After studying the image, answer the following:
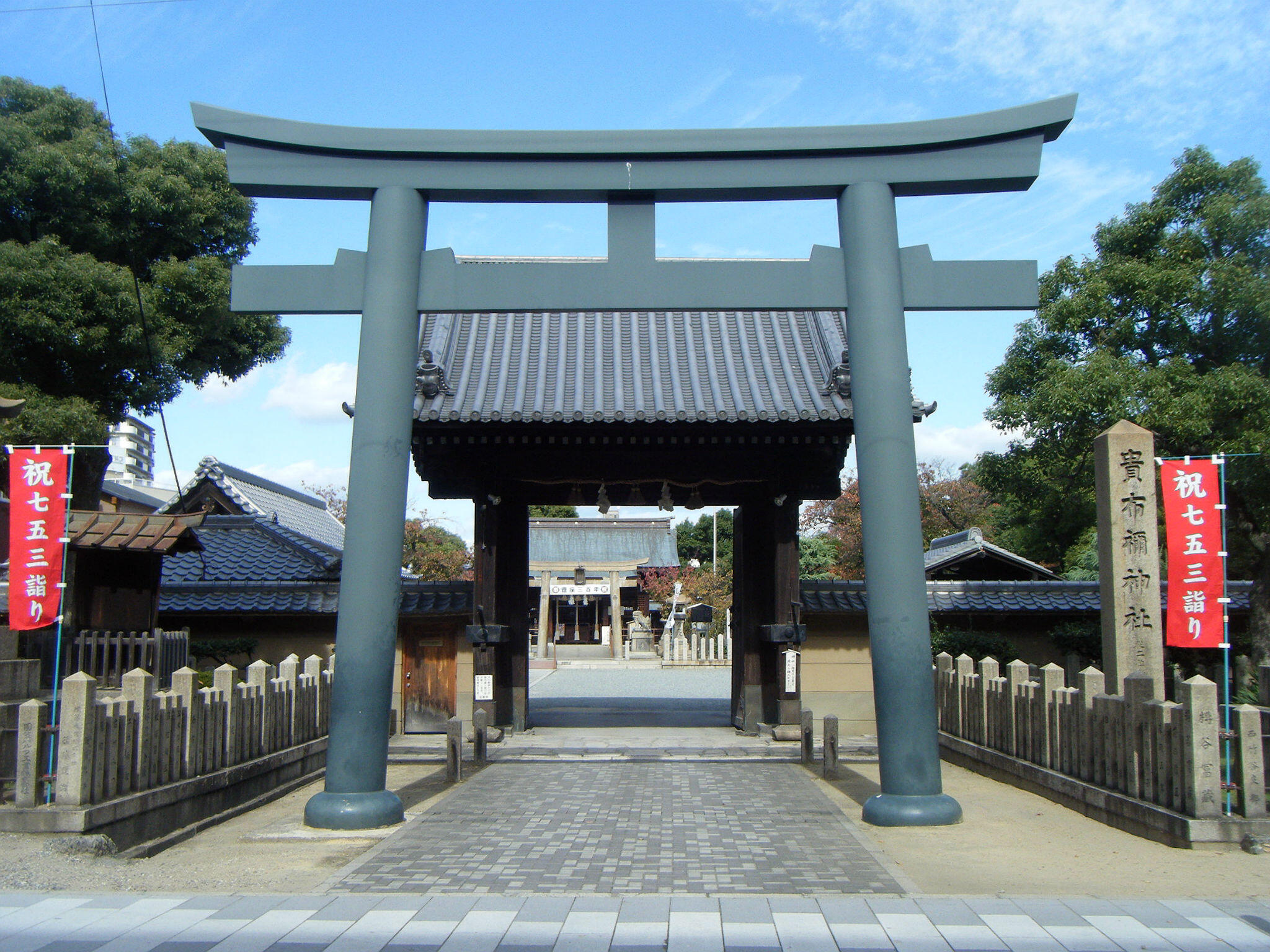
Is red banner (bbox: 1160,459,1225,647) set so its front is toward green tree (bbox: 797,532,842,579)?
no

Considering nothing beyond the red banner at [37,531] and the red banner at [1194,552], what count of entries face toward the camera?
2

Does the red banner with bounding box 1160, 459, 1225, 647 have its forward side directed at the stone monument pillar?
no

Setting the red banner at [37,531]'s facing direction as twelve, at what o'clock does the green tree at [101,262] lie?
The green tree is roughly at 6 o'clock from the red banner.

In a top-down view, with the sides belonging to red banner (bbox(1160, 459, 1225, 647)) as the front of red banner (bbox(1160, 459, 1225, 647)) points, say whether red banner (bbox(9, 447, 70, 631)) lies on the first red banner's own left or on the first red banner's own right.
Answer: on the first red banner's own right

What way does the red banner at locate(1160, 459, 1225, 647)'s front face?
toward the camera

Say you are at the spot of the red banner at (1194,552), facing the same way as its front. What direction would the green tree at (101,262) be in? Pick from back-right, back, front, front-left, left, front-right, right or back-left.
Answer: right

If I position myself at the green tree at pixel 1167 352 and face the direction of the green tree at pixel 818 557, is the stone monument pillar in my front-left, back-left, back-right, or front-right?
back-left

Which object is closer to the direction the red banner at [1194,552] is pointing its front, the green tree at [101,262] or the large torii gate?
the large torii gate

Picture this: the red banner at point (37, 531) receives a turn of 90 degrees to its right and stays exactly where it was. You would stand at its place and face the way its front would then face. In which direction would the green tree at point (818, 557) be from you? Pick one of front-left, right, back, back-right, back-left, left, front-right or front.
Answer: back-right

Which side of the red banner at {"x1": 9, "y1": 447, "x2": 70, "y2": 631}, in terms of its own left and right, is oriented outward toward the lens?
front

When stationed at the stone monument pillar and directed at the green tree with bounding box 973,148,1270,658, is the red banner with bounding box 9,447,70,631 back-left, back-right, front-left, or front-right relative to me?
back-left

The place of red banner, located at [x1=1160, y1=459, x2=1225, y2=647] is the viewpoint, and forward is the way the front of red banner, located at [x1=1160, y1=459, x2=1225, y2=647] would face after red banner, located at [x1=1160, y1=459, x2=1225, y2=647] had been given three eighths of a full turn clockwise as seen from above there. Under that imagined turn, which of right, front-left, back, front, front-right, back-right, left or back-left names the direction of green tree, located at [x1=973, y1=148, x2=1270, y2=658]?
front-right

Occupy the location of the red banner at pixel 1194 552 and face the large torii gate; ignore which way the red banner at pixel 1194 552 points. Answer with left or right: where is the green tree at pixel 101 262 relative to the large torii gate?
right

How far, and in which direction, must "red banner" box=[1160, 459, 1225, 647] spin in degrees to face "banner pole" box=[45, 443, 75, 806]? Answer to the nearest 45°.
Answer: approximately 45° to its right

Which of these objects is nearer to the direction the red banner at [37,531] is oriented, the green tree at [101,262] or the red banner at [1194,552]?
the red banner

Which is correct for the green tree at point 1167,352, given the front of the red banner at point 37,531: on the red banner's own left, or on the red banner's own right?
on the red banner's own left

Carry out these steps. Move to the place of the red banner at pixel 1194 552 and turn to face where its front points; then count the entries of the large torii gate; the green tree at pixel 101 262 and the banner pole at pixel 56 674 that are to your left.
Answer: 0
